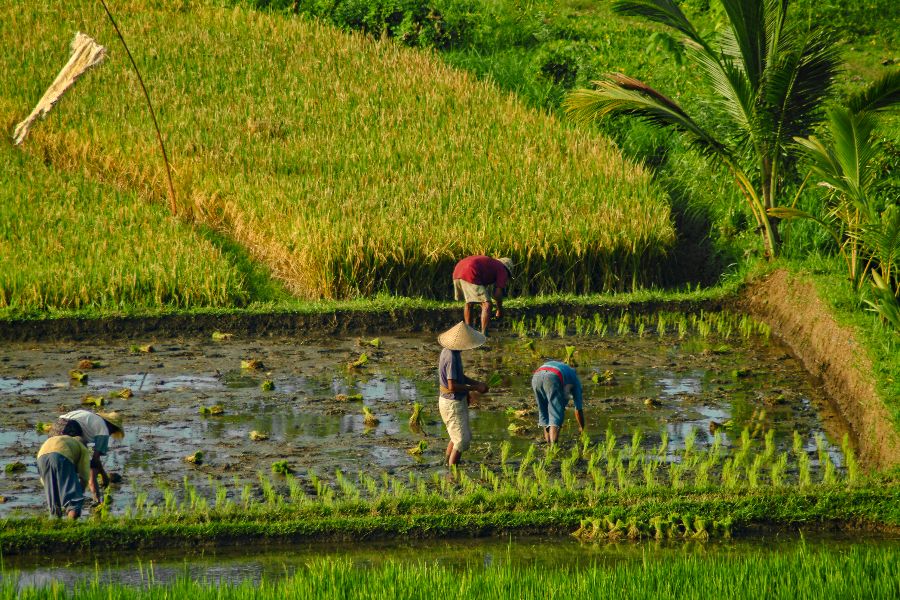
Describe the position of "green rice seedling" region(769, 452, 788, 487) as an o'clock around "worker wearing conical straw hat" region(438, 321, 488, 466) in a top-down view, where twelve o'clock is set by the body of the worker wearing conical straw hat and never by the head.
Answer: The green rice seedling is roughly at 12 o'clock from the worker wearing conical straw hat.

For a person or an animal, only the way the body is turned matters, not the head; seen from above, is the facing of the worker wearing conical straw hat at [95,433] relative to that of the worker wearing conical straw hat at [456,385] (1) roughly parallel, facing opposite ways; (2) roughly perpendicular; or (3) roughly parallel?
roughly parallel

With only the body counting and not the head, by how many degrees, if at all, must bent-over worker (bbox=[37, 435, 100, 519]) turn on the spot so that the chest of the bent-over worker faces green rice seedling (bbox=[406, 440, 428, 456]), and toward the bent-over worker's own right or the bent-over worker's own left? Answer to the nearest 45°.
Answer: approximately 45° to the bent-over worker's own right

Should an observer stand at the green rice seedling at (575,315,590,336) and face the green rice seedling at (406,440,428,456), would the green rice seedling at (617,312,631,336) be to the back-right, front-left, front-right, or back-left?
back-left

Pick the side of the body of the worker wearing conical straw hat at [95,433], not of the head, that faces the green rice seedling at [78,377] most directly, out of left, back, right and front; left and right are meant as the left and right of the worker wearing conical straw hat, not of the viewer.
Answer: left

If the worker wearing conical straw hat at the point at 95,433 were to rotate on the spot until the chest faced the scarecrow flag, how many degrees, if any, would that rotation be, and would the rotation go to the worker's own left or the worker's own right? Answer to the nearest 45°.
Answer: approximately 90° to the worker's own left

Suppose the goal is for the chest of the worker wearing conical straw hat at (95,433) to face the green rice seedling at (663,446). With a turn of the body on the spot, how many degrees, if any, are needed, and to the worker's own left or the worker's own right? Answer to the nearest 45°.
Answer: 0° — they already face it

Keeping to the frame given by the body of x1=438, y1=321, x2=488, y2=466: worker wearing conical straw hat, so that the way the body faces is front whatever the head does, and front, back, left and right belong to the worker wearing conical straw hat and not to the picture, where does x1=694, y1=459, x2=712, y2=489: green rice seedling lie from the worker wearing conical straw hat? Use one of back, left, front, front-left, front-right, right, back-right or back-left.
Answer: front

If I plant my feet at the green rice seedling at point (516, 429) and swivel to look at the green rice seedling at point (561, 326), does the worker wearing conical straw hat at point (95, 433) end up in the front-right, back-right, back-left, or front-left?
back-left

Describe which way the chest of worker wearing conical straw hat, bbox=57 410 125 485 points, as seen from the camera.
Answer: to the viewer's right

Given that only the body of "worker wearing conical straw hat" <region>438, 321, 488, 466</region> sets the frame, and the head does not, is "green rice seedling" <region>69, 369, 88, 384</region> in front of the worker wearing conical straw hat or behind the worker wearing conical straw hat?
behind

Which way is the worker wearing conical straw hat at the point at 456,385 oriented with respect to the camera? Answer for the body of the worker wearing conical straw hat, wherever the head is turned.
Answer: to the viewer's right

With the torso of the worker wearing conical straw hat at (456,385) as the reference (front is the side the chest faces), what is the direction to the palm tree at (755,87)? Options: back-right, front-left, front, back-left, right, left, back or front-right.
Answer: front-left

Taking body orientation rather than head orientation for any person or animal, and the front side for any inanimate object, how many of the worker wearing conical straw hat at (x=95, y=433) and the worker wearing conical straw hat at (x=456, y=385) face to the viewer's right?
2

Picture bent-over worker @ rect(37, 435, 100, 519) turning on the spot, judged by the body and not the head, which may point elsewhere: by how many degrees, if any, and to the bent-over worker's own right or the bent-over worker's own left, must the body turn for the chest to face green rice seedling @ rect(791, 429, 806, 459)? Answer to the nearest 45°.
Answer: approximately 45° to the bent-over worker's own right

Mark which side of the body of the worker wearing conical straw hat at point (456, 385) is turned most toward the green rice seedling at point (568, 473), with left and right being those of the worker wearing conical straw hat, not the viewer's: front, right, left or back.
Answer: front

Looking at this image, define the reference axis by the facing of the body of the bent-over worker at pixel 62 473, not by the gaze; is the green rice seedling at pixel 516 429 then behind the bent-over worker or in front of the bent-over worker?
in front
